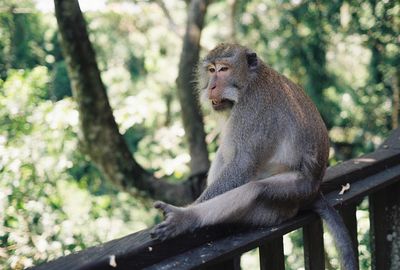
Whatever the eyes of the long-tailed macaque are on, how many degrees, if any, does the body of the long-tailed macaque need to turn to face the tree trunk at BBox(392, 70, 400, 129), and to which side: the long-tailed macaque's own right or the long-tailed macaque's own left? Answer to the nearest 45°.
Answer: approximately 135° to the long-tailed macaque's own right

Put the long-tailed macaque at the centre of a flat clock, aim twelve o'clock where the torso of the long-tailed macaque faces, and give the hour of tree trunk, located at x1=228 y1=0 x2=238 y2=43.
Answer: The tree trunk is roughly at 3 o'clock from the long-tailed macaque.

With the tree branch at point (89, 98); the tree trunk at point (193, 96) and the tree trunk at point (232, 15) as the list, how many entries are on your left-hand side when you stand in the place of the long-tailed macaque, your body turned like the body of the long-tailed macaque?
0

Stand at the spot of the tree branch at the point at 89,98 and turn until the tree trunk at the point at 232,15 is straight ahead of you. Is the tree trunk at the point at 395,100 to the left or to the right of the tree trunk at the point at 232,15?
right

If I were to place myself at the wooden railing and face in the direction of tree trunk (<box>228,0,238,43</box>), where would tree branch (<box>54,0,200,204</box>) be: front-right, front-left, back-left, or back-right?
front-left

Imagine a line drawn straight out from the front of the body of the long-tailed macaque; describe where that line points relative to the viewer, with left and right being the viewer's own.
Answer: facing to the left of the viewer

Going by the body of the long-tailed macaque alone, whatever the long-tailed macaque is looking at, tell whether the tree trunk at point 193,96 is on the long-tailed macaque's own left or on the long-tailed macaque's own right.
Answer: on the long-tailed macaque's own right

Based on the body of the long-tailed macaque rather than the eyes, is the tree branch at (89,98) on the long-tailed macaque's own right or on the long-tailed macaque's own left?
on the long-tailed macaque's own right
